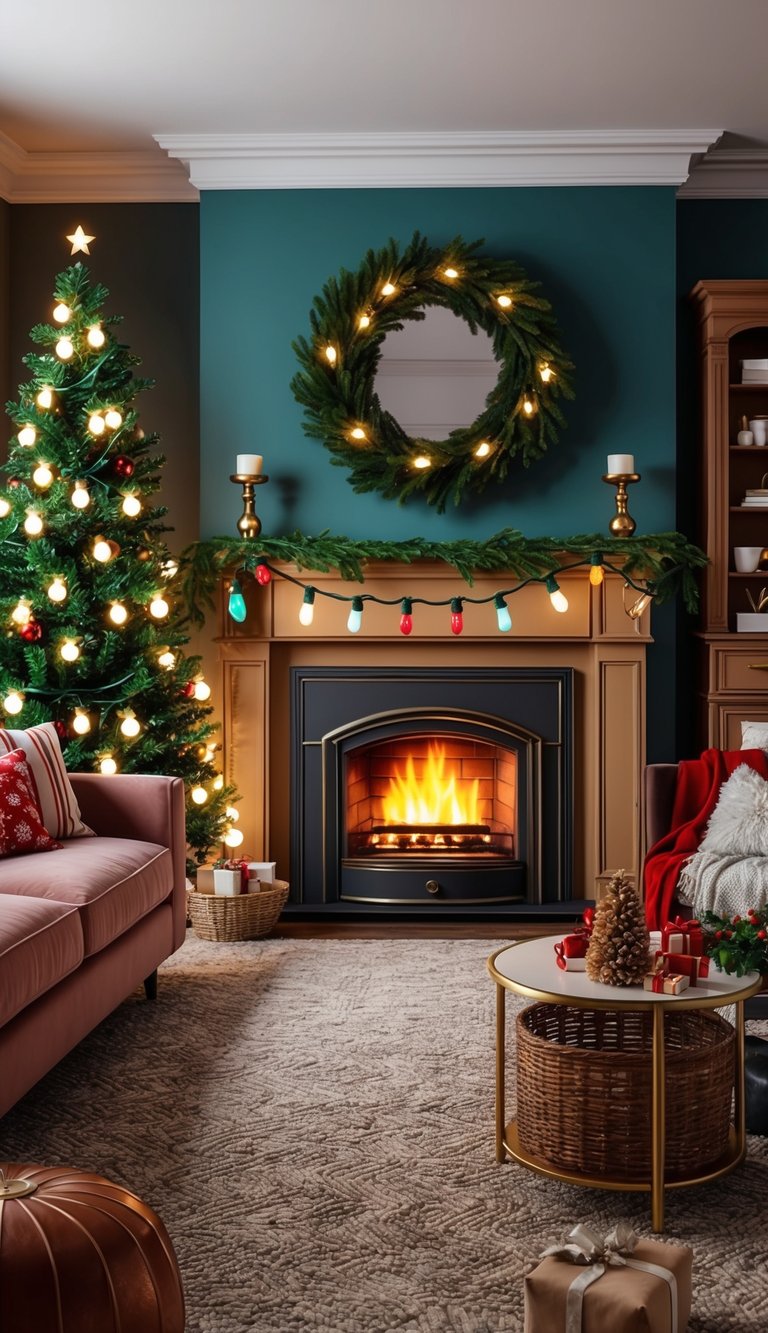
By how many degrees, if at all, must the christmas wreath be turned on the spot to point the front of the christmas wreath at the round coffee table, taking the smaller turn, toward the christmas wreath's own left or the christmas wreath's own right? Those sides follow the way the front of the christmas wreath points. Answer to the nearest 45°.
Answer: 0° — it already faces it

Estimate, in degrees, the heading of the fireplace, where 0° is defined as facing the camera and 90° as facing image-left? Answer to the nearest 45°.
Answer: approximately 0°

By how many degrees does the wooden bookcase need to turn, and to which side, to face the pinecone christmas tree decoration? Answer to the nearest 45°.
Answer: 0° — it already faces it

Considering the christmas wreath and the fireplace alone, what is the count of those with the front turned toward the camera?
2

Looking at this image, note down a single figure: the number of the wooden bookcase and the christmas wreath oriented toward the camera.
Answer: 2

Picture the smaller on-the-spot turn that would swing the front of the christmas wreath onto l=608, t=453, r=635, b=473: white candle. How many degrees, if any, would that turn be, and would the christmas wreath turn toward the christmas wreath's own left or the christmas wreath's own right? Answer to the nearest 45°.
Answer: approximately 90° to the christmas wreath's own left
